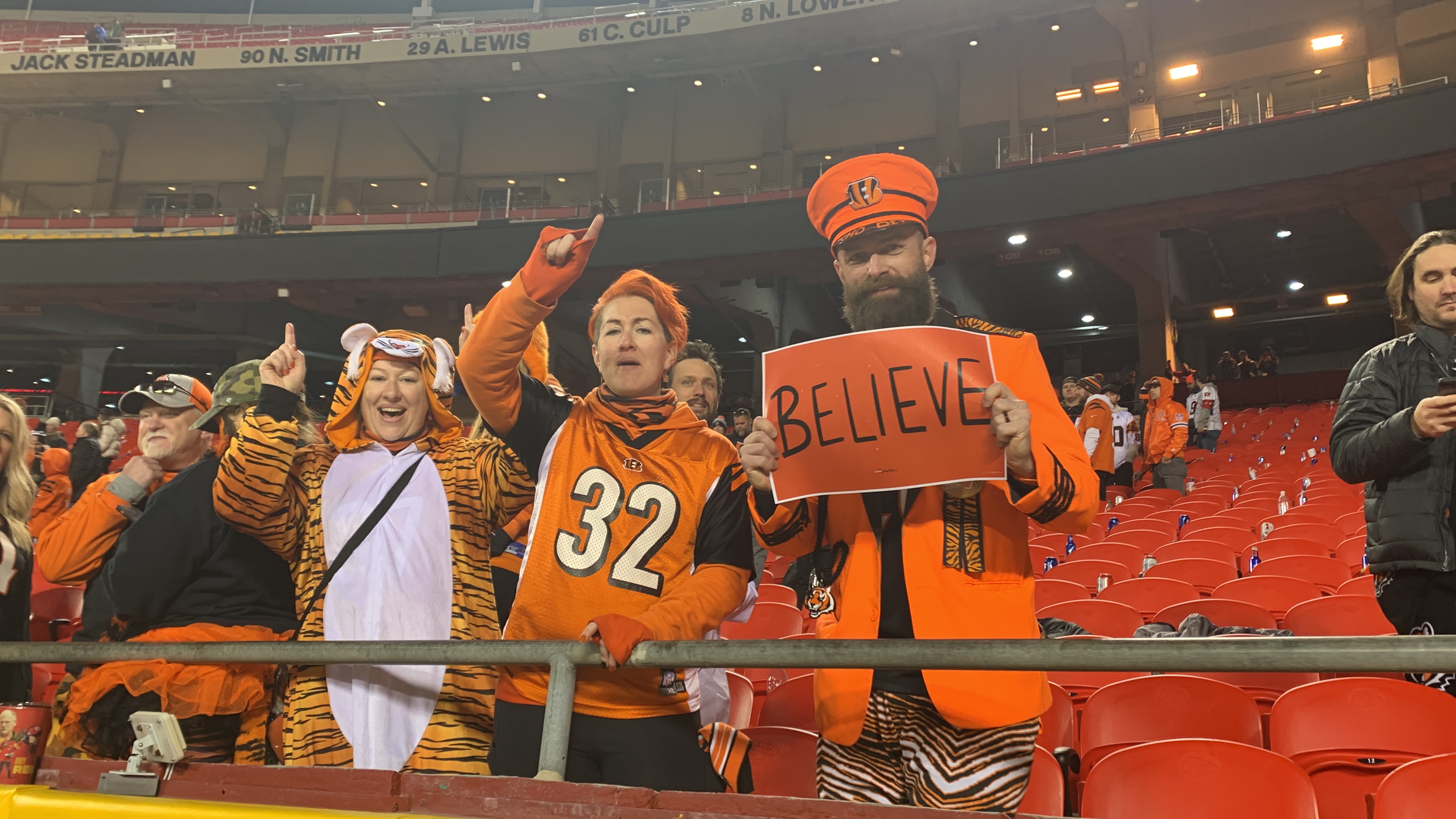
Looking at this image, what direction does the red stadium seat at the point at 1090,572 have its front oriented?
toward the camera

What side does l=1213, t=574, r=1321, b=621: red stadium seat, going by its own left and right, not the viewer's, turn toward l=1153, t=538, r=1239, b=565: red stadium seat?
back

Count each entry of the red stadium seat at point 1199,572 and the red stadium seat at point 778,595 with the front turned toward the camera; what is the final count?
2

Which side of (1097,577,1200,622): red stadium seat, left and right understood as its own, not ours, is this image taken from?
front

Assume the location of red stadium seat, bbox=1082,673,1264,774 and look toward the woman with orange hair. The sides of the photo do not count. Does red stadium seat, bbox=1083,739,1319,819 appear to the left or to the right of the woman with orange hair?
left

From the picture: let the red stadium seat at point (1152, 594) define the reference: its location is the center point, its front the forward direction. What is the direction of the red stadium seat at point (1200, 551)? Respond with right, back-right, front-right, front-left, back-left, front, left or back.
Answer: back

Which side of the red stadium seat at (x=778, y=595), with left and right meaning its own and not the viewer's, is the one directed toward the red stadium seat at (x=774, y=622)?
front

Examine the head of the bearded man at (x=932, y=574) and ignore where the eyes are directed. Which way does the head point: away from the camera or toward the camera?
toward the camera

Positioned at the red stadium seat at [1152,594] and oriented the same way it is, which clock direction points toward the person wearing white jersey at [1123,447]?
The person wearing white jersey is roughly at 6 o'clock from the red stadium seat.

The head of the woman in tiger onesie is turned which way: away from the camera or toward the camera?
toward the camera

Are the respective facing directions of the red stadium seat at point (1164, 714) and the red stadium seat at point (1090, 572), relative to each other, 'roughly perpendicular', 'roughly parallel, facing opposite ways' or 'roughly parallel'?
roughly parallel

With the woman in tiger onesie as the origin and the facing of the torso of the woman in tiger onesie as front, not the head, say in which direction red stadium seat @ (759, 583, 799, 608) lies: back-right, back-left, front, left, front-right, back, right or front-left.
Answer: back-left

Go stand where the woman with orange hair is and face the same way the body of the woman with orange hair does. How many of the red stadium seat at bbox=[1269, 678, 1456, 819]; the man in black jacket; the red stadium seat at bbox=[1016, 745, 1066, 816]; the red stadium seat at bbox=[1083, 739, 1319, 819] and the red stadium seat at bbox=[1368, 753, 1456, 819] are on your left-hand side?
5

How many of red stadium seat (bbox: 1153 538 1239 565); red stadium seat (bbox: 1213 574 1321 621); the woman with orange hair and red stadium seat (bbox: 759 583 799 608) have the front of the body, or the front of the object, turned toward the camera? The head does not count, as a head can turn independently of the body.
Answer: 4

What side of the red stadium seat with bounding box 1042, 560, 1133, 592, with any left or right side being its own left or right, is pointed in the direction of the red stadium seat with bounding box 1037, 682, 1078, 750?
front
